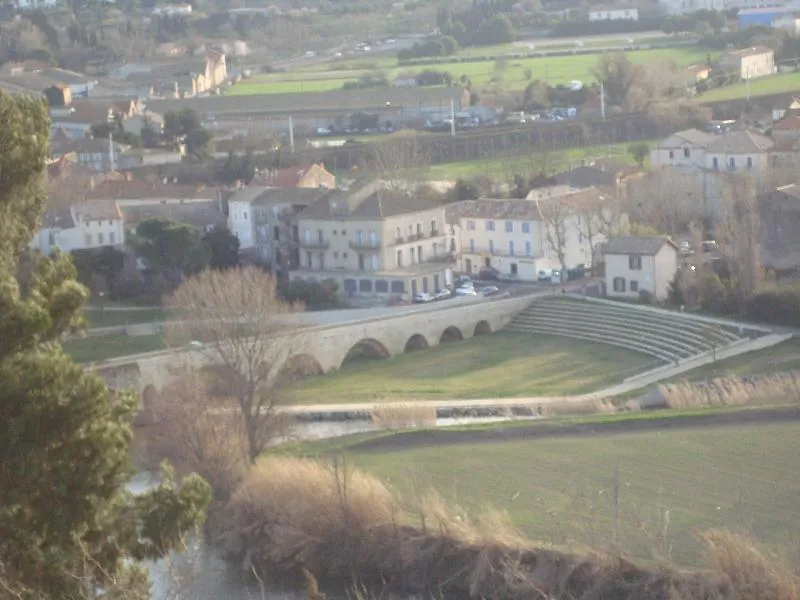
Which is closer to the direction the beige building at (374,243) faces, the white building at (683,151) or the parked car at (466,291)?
the parked car

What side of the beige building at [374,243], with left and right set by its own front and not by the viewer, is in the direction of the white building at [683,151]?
left

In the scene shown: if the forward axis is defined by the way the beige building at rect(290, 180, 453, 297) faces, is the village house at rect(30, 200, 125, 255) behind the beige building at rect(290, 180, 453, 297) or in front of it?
behind

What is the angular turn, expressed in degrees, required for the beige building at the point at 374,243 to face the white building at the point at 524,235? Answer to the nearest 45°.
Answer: approximately 45° to its left

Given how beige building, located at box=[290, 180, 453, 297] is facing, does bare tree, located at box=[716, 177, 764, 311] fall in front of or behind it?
in front

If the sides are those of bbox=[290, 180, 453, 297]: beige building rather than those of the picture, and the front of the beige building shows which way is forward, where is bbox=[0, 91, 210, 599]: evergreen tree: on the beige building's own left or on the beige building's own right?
on the beige building's own right

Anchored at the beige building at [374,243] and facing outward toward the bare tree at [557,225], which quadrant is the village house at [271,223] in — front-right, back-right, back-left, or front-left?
back-left

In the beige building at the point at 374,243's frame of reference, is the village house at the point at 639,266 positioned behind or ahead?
ahead

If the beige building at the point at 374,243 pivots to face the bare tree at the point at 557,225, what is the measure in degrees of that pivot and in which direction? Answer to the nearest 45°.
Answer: approximately 45° to its left

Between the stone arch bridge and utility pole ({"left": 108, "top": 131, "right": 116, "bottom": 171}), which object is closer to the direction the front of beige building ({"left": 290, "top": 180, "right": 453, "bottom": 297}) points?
the stone arch bridge

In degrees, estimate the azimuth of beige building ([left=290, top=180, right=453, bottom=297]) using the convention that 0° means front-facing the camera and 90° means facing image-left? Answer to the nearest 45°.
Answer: approximately 315°

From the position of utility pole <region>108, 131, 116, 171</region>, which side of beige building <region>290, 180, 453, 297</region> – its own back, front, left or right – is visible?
back
